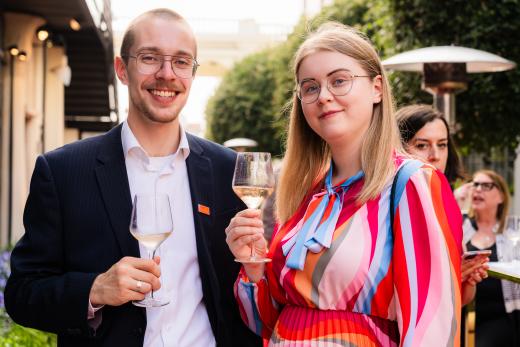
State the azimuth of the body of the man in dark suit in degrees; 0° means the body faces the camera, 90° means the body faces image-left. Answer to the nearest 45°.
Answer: approximately 315°

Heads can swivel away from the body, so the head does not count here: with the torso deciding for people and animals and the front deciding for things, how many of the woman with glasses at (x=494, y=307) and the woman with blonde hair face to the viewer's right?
0

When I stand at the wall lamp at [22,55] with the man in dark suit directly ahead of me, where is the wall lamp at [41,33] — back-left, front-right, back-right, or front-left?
back-left

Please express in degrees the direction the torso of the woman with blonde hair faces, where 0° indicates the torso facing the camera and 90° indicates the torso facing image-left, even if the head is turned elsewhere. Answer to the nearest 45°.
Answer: approximately 45°

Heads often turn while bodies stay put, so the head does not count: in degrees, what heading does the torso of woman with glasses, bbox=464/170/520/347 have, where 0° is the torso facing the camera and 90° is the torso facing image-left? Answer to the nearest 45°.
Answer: approximately 45°

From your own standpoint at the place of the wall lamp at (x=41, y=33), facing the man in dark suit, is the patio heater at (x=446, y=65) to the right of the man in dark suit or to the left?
left
